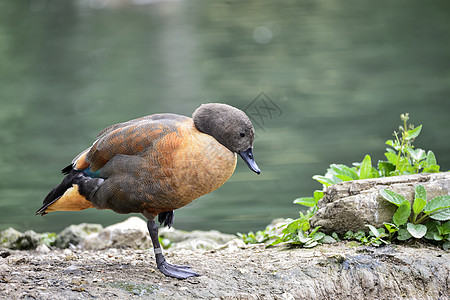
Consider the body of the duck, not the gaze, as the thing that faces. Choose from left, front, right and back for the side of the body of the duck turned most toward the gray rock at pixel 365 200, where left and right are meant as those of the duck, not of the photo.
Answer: front

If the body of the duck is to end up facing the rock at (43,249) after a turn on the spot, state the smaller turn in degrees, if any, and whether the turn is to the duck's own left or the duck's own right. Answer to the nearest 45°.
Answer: approximately 135° to the duck's own left

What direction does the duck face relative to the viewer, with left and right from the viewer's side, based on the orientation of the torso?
facing to the right of the viewer

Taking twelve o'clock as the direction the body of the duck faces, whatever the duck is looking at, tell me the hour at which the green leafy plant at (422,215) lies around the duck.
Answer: The green leafy plant is roughly at 12 o'clock from the duck.

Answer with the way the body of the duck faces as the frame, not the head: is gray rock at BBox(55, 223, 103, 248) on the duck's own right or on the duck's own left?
on the duck's own left

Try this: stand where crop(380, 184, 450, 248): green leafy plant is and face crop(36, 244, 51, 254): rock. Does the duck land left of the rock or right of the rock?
left

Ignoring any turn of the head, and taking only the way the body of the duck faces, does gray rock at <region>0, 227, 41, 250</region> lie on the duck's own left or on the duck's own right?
on the duck's own left

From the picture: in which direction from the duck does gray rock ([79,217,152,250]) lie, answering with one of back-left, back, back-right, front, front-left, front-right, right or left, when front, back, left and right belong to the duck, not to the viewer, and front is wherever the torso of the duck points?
left
